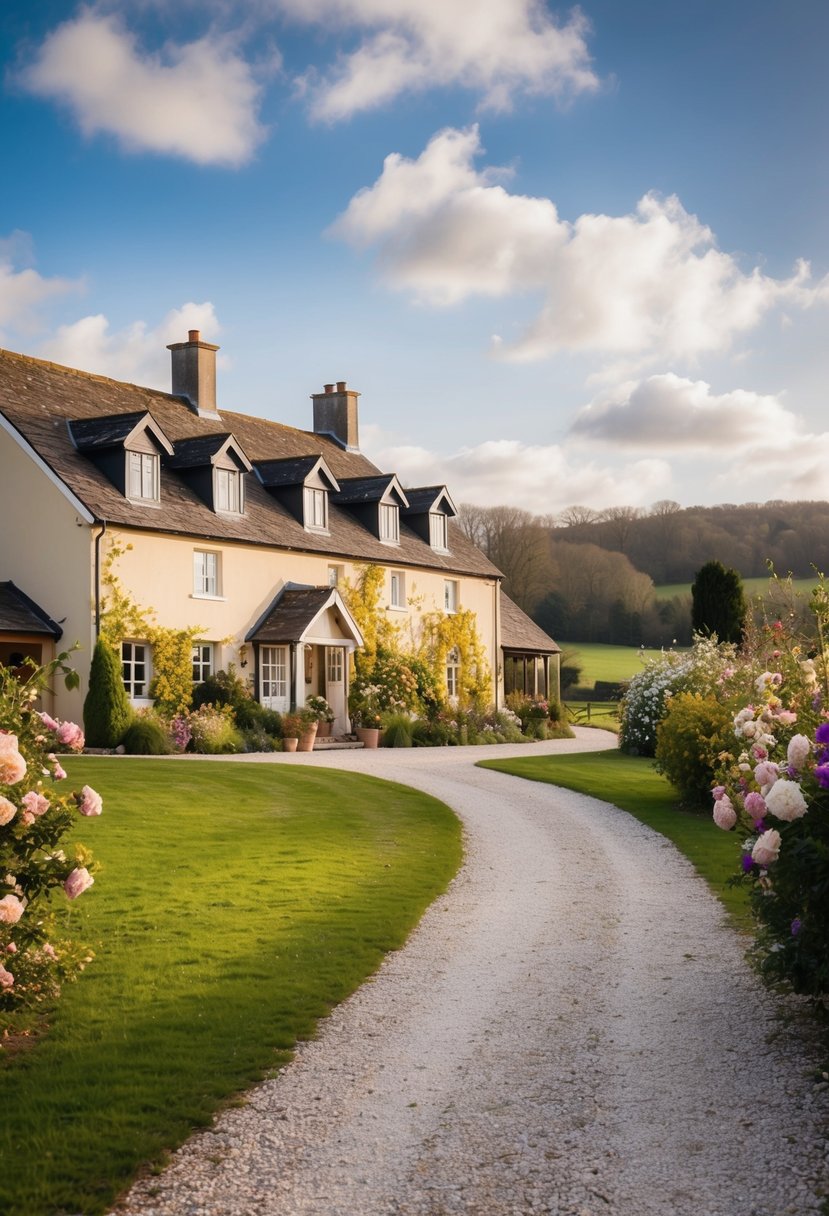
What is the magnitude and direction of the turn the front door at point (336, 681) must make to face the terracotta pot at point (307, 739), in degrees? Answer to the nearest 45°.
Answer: approximately 45° to its right

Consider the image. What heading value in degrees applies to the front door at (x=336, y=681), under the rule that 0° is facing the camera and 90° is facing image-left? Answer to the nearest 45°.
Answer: approximately 315°

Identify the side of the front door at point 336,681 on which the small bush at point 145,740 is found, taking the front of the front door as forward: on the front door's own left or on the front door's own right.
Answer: on the front door's own right

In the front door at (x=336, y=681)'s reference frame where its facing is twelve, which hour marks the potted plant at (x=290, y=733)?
The potted plant is roughly at 2 o'clock from the front door.
